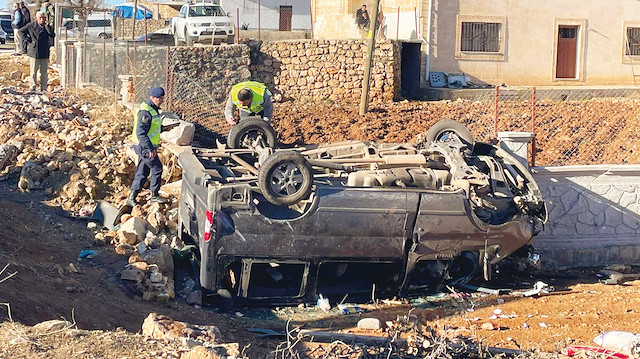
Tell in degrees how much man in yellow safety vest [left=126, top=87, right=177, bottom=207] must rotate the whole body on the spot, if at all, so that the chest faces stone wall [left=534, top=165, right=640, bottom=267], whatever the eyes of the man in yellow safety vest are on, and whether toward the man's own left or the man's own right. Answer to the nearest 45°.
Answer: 0° — they already face it

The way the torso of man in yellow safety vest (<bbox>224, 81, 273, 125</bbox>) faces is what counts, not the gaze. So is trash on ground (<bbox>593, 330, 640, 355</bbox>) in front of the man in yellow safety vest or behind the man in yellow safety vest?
in front

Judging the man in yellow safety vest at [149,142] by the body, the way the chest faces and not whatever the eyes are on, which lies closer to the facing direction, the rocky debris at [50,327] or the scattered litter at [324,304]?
the scattered litter

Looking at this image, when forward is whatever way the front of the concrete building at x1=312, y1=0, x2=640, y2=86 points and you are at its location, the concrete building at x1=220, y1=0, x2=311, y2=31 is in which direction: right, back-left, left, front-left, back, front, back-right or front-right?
back-right

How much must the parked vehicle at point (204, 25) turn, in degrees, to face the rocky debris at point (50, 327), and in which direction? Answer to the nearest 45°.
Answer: approximately 45° to its right

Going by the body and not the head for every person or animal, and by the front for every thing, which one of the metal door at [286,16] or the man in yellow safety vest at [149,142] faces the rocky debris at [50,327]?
the metal door

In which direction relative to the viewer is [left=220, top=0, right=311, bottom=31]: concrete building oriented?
toward the camera

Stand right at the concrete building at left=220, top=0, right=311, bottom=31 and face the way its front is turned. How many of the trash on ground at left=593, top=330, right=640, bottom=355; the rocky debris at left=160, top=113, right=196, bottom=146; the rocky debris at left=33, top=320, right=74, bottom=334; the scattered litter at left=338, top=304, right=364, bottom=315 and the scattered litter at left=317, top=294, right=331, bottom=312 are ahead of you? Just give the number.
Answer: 5

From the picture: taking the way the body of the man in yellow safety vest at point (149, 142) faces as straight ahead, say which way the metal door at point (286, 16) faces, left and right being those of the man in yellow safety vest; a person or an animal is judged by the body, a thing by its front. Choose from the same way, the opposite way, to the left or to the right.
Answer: to the right

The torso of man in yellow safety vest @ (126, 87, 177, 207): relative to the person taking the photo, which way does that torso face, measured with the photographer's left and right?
facing to the right of the viewer

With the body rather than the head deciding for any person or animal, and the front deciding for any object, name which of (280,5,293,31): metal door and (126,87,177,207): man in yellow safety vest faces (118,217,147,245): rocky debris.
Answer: the metal door

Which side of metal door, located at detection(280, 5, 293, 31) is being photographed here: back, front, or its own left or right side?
front

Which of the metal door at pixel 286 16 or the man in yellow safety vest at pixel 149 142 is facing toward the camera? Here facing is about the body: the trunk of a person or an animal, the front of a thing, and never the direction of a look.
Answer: the metal door

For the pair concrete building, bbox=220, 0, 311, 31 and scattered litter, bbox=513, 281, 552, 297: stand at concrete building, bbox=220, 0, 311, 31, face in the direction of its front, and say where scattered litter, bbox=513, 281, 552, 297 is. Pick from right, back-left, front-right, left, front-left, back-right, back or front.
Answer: front

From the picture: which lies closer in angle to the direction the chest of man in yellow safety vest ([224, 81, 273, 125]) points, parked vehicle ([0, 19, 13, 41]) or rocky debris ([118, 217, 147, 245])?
the rocky debris

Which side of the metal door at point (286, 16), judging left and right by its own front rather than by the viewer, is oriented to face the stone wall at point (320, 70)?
front

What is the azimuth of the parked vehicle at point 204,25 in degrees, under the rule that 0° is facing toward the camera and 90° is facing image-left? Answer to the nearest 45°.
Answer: approximately 315°

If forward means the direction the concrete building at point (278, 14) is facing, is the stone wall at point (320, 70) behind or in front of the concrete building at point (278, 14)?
in front

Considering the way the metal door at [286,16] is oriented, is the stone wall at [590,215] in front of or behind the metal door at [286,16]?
in front

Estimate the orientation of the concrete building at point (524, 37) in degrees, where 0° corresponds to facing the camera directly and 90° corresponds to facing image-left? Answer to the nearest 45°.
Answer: approximately 0°

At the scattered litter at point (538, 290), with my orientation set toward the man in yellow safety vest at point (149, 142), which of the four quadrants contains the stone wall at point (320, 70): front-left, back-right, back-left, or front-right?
front-right
